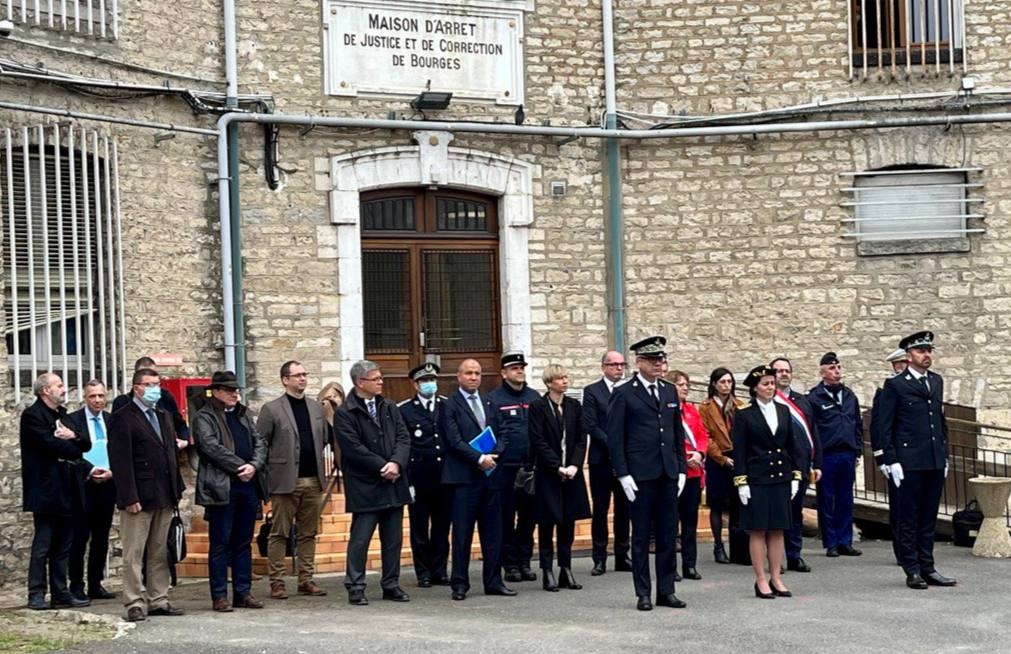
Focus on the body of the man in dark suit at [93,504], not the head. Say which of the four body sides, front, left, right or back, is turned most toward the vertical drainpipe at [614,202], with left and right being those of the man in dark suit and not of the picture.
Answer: left

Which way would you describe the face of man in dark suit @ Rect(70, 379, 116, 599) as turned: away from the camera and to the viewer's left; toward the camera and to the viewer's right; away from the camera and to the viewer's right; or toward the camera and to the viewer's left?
toward the camera and to the viewer's right

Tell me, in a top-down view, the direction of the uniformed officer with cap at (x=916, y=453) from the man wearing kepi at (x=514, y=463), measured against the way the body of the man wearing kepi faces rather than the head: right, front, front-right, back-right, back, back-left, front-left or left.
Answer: front-left

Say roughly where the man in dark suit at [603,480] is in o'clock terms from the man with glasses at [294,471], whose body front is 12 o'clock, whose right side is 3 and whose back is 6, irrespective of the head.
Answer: The man in dark suit is roughly at 10 o'clock from the man with glasses.

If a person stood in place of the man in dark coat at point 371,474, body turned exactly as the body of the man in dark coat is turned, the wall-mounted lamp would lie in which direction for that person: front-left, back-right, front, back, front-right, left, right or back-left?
back-left

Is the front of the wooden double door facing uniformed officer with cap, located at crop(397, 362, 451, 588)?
yes

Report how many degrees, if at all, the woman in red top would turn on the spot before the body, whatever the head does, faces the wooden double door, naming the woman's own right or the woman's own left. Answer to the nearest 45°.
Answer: approximately 180°

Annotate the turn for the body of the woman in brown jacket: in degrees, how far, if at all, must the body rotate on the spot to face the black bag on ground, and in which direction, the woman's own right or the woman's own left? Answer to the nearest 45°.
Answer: approximately 90° to the woman's own left
